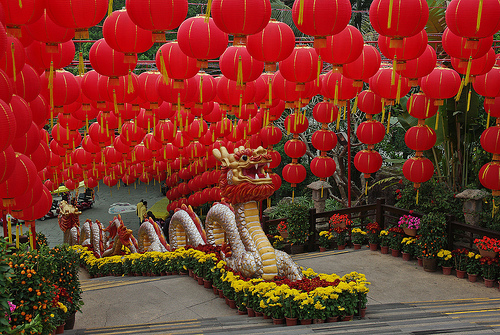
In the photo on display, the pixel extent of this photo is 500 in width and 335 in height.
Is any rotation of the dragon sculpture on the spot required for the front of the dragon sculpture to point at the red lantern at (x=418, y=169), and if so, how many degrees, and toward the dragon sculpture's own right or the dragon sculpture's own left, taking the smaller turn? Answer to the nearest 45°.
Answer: approximately 90° to the dragon sculpture's own left

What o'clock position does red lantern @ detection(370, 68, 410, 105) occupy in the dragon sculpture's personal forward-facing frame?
The red lantern is roughly at 10 o'clock from the dragon sculpture.

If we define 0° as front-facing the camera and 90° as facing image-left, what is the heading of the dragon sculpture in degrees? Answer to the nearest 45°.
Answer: approximately 315°

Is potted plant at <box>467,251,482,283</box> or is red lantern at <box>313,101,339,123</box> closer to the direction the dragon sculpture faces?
the potted plant

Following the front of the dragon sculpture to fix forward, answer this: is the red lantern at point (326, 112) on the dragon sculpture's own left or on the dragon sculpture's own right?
on the dragon sculpture's own left

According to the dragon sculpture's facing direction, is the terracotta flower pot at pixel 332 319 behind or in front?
in front

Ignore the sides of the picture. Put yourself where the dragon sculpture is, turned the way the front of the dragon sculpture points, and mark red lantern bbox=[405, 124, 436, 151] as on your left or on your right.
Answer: on your left

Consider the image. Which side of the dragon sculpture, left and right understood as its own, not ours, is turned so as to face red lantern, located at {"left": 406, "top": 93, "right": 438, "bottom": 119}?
left

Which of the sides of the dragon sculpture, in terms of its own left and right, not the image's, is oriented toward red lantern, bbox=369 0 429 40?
front

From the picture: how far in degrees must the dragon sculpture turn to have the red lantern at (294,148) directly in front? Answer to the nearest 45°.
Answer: approximately 135° to its left

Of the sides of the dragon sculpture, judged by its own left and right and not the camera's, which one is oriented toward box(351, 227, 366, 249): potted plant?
left

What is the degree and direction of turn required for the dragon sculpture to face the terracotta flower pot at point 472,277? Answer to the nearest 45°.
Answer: approximately 45° to its left
